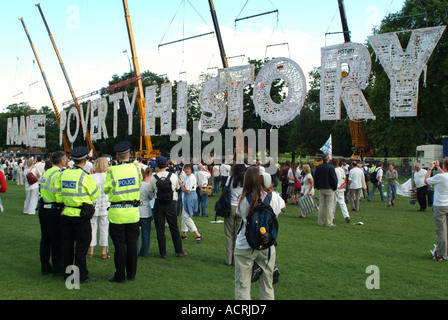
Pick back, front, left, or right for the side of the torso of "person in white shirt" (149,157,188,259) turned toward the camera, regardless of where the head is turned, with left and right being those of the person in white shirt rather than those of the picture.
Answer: back

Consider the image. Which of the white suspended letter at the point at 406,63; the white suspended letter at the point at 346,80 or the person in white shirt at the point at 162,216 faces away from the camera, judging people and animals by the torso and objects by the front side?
the person in white shirt

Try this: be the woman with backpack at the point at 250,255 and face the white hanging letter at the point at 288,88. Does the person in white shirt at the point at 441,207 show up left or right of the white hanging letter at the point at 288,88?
right

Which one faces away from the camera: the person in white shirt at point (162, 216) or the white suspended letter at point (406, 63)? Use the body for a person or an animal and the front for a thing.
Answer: the person in white shirt

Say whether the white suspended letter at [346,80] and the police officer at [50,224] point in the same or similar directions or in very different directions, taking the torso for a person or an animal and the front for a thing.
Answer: very different directions

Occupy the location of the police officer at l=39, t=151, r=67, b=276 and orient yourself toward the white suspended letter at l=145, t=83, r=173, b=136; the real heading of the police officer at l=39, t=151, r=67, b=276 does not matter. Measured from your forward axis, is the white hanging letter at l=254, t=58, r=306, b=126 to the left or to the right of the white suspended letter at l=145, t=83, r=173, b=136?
right

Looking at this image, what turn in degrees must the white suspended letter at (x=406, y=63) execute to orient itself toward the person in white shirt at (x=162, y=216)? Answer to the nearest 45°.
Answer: approximately 45° to its right

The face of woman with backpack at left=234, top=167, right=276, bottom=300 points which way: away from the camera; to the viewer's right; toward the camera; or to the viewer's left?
away from the camera

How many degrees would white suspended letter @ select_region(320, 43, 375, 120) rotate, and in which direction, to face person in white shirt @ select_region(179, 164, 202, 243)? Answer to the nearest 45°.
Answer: approximately 45° to its right

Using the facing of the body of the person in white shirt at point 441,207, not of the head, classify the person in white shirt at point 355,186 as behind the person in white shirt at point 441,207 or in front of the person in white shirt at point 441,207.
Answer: in front

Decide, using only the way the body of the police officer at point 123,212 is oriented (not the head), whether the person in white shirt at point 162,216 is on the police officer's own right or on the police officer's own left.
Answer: on the police officer's own right

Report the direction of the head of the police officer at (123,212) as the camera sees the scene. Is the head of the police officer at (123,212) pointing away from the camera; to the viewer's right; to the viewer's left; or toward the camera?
away from the camera

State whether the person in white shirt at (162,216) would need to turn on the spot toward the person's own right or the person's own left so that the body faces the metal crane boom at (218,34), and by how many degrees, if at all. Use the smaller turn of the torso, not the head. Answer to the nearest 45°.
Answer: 0° — they already face it

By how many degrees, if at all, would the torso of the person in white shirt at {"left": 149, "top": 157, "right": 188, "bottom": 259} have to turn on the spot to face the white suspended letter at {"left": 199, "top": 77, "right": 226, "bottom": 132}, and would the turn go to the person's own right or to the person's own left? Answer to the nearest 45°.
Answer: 0° — they already face it

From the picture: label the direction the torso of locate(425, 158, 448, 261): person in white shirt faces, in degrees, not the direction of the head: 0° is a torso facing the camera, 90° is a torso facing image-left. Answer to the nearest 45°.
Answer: approximately 135°

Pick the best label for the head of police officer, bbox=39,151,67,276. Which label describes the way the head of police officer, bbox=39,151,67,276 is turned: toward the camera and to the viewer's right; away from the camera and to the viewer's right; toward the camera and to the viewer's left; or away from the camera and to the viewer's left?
away from the camera and to the viewer's right

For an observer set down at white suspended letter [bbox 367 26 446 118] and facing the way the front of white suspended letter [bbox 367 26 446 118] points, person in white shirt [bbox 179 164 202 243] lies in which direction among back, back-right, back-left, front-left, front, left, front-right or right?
front-right
